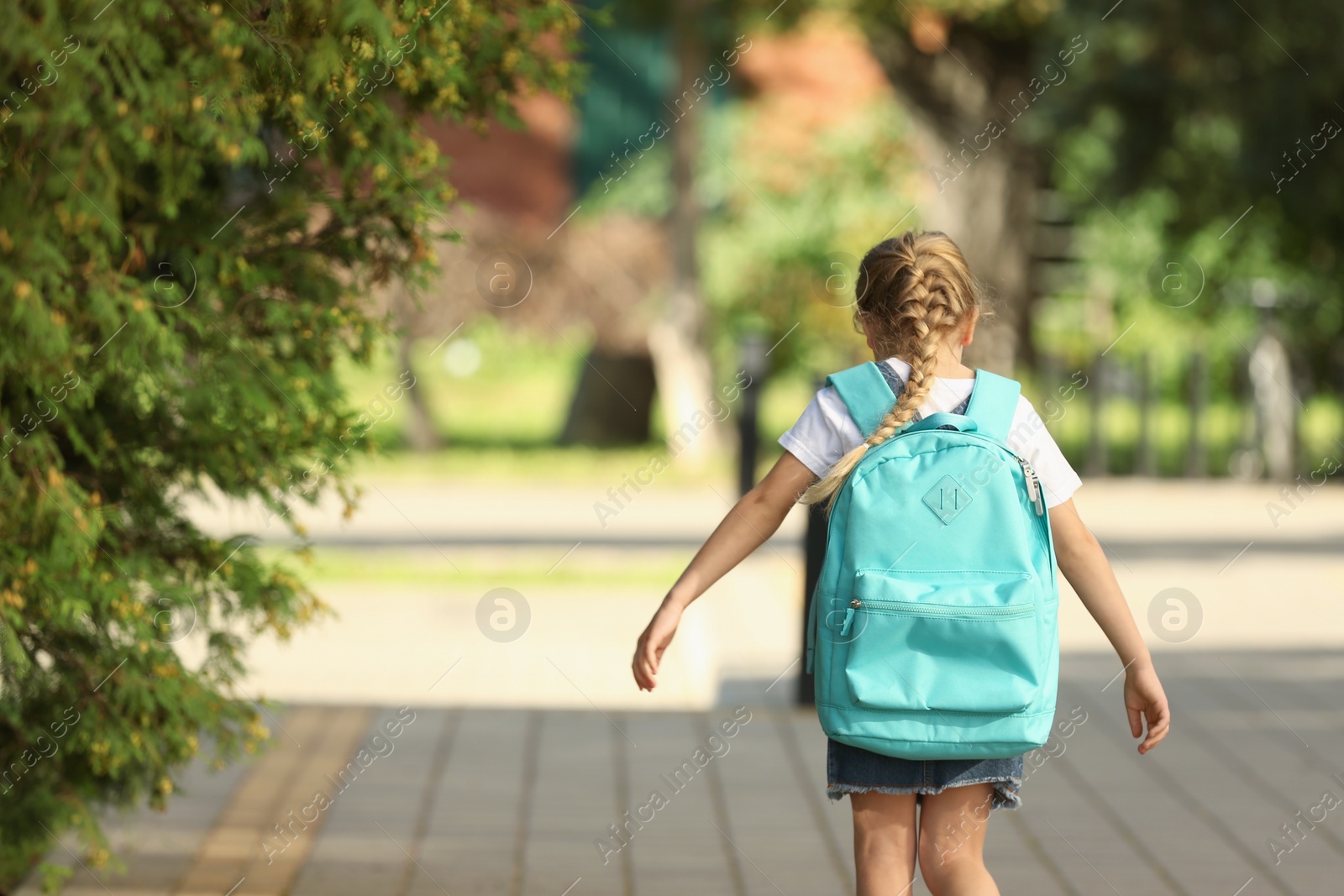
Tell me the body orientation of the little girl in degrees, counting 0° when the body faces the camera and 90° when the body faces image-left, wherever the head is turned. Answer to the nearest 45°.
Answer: approximately 180°

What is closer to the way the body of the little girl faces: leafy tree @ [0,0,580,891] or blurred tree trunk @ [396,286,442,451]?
the blurred tree trunk

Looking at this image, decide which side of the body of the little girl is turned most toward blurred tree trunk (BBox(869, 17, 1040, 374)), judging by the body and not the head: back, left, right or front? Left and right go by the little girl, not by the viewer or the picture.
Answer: front

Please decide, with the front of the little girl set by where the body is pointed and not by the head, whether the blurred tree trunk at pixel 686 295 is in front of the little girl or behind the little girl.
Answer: in front

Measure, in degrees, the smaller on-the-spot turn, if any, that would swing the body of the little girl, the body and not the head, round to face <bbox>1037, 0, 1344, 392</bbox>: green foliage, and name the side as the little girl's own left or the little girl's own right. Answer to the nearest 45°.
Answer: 0° — they already face it

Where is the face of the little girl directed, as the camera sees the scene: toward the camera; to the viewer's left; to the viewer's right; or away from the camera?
away from the camera

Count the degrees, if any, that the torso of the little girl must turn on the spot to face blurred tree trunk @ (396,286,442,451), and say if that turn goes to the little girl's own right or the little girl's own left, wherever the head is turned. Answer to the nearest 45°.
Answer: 0° — they already face it

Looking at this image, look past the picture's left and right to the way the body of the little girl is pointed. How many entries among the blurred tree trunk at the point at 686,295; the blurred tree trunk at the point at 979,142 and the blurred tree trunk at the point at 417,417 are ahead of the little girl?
3
